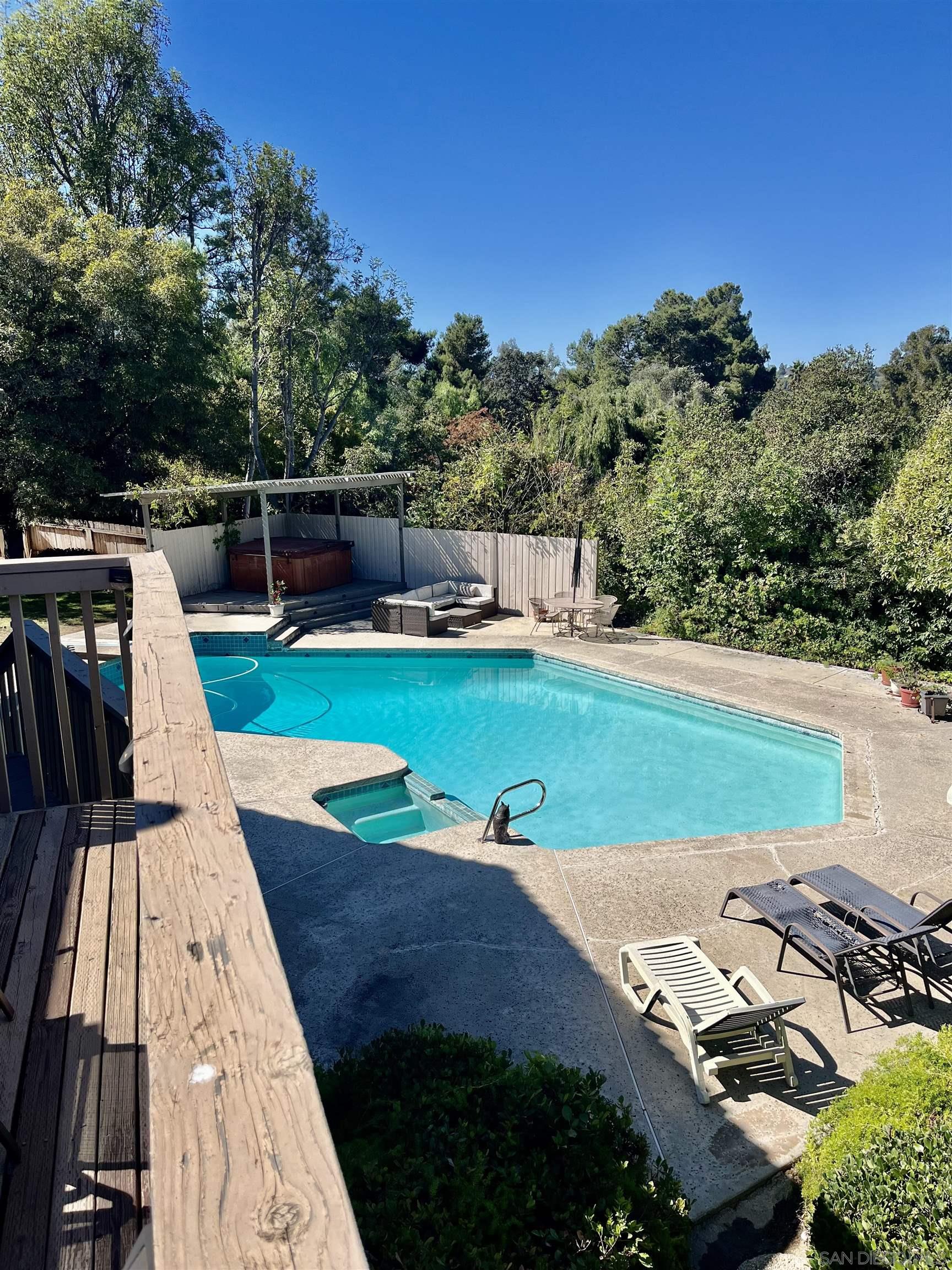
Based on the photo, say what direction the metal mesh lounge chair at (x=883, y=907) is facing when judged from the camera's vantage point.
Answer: facing away from the viewer and to the left of the viewer

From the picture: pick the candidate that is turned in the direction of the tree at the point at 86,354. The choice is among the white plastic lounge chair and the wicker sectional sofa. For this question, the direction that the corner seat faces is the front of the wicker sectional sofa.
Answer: the white plastic lounge chair

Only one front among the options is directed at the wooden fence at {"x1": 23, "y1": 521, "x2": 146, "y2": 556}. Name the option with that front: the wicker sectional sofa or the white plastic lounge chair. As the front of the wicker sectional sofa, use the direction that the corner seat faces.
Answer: the white plastic lounge chair

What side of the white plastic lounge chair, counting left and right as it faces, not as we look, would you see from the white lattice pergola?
front

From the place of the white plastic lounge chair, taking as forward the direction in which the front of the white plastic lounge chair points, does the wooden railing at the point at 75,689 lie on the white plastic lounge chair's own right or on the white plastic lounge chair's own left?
on the white plastic lounge chair's own left

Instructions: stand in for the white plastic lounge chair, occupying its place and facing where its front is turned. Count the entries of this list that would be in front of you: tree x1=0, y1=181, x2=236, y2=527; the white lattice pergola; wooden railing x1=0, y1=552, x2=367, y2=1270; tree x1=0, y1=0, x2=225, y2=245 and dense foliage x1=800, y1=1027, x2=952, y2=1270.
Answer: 3

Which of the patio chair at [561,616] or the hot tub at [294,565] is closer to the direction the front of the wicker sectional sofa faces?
the patio chair

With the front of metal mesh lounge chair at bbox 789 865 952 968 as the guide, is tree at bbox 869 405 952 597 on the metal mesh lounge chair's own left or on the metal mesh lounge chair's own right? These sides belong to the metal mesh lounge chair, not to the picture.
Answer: on the metal mesh lounge chair's own right

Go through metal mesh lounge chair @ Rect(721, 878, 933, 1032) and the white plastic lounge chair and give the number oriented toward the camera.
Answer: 0

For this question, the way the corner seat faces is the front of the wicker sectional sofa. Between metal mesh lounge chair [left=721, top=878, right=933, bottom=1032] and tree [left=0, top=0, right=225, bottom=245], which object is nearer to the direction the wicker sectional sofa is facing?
the metal mesh lounge chair

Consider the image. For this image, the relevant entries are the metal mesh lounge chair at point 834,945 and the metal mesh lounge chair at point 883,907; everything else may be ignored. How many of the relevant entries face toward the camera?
0

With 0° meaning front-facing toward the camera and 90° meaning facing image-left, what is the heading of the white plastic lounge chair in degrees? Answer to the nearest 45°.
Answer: approximately 135°

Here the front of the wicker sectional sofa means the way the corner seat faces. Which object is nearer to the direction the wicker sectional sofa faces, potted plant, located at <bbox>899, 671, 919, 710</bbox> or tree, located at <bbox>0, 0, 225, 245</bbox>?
the potted plant

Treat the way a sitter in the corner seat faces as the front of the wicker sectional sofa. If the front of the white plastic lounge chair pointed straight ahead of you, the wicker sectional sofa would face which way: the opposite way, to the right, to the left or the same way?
the opposite way

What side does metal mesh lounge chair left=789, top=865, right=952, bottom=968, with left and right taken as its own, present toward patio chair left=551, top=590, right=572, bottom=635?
front
